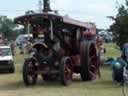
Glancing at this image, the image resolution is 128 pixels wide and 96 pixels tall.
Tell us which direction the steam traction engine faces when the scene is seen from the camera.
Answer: facing the viewer and to the left of the viewer

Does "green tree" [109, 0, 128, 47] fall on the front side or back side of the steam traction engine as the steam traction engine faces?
on the back side

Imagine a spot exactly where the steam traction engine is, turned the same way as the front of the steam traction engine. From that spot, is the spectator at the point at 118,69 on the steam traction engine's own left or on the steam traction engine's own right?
on the steam traction engine's own left
